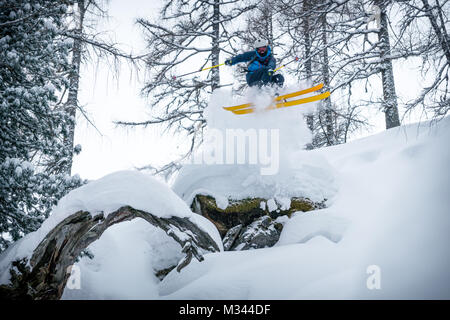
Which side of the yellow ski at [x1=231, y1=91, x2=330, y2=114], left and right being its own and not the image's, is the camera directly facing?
right

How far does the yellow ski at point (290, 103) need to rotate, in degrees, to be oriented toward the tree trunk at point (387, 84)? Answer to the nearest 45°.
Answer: approximately 45° to its left

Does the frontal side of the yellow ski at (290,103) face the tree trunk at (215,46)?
no

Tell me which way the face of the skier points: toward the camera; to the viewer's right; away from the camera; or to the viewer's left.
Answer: toward the camera

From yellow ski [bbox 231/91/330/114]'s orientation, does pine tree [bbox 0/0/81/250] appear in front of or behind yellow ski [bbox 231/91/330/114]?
behind
